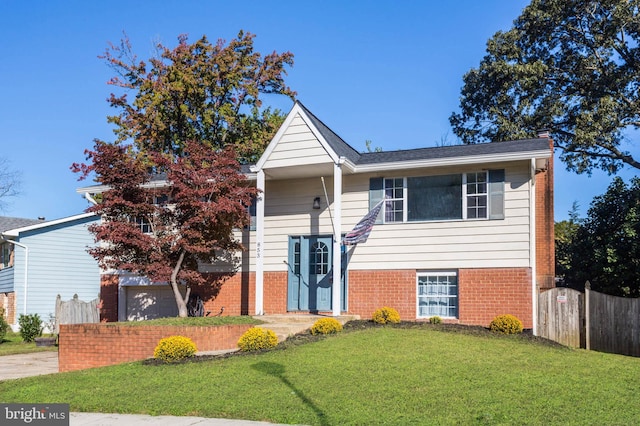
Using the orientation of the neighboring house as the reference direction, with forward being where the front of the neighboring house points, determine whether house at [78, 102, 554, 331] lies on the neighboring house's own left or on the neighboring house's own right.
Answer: on the neighboring house's own left

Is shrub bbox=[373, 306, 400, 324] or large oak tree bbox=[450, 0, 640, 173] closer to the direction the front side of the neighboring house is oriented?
the shrub

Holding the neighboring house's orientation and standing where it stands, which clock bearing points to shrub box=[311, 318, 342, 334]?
The shrub is roughly at 10 o'clock from the neighboring house.

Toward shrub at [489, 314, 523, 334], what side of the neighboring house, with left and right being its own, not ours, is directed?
left

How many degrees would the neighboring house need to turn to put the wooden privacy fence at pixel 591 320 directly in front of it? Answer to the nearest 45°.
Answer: approximately 90° to its left

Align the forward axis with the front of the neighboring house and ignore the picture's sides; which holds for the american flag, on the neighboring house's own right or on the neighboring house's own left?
on the neighboring house's own left

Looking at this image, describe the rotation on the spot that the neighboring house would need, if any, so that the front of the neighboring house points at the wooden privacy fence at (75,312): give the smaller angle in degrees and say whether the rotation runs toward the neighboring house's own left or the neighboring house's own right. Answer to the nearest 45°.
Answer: approximately 45° to the neighboring house's own left

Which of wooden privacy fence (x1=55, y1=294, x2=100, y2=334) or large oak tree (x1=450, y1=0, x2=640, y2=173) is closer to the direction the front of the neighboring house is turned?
the wooden privacy fence

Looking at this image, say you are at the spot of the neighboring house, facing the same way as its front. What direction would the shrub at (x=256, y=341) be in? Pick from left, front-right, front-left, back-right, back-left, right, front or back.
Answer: front-left

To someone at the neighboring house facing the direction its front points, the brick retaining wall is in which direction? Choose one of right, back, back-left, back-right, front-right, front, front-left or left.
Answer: front-left
